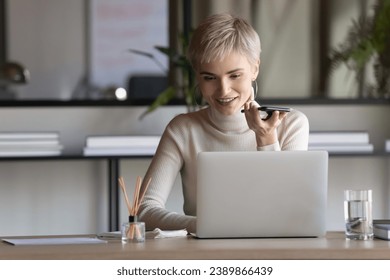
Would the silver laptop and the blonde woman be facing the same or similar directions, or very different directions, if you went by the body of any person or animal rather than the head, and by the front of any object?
very different directions

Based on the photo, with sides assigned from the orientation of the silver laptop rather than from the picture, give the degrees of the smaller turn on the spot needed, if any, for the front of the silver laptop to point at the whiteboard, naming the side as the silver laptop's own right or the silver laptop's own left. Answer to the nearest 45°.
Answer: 0° — it already faces it

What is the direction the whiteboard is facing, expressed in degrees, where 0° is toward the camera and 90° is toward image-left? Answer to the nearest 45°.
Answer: approximately 0°

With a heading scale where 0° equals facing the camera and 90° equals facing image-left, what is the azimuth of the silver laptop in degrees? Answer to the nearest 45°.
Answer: approximately 180°

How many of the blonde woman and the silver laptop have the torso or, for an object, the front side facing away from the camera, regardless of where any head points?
1

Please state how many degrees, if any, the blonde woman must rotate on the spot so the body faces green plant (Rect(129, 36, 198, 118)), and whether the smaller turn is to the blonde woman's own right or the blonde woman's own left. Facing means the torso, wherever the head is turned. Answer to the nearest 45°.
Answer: approximately 180°

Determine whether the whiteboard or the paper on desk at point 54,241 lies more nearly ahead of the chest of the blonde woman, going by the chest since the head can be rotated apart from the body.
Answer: the paper on desk

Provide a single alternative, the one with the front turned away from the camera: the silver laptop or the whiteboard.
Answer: the silver laptop

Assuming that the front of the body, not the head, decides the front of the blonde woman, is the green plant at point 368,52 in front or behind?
behind
